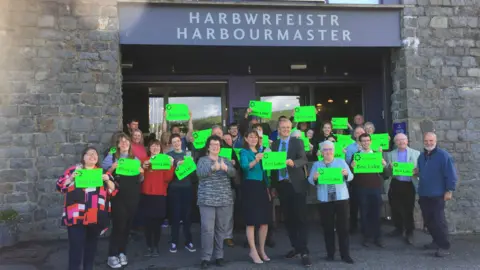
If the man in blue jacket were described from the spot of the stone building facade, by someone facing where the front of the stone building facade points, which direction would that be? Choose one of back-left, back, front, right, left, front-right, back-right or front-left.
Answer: left

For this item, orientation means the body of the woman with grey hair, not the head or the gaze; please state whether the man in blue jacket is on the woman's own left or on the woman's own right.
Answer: on the woman's own left

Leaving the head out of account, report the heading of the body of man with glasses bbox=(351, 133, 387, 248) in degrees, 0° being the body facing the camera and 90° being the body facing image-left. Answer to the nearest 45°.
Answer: approximately 0°

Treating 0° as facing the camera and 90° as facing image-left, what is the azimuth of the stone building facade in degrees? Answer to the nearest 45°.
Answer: approximately 0°

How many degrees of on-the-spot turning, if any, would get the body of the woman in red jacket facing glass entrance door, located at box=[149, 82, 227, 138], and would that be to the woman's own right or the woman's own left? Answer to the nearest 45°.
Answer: approximately 180°
